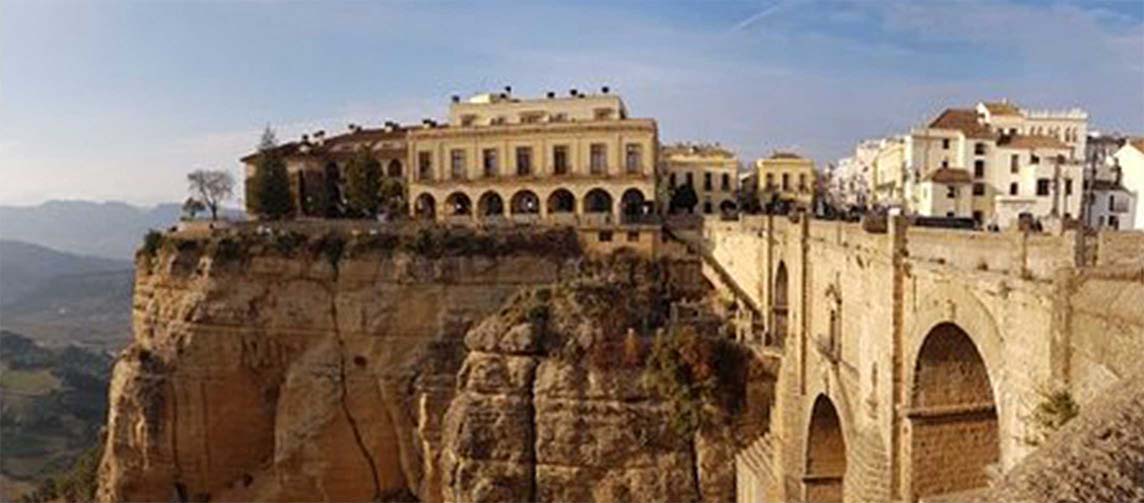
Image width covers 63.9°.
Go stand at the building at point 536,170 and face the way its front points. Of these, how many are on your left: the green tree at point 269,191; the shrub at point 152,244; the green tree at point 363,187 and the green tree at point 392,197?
0

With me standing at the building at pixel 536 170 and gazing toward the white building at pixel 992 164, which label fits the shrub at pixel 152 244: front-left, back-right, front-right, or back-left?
back-right

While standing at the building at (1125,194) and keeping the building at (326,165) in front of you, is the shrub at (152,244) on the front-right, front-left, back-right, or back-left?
front-left

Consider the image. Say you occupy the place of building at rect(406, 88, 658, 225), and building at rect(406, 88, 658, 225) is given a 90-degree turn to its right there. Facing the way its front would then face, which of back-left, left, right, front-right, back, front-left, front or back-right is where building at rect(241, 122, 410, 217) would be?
front-right

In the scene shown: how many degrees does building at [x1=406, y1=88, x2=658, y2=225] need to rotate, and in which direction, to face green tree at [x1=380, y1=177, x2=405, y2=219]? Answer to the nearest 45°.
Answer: approximately 135° to its right

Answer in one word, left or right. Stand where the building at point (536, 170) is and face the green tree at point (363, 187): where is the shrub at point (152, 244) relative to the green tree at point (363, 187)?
left

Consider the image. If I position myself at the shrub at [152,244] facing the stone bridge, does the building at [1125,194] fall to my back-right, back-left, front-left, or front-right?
front-left

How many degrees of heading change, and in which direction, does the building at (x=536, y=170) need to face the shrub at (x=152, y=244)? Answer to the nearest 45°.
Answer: approximately 90° to its right

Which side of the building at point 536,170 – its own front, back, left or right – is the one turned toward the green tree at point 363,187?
right

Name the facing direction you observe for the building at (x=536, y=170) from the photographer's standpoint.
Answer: facing the viewer

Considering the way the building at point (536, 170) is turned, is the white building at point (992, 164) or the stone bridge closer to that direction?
the stone bridge

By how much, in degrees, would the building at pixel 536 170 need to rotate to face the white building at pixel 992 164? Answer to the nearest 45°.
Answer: approximately 90° to its left

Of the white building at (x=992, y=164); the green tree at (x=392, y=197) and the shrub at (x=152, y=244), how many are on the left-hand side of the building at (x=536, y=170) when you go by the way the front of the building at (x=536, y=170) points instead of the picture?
1

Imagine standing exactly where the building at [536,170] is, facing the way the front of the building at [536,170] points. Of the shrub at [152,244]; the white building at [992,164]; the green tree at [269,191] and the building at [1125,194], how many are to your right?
2

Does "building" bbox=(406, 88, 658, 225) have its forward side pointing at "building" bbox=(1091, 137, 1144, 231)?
no
